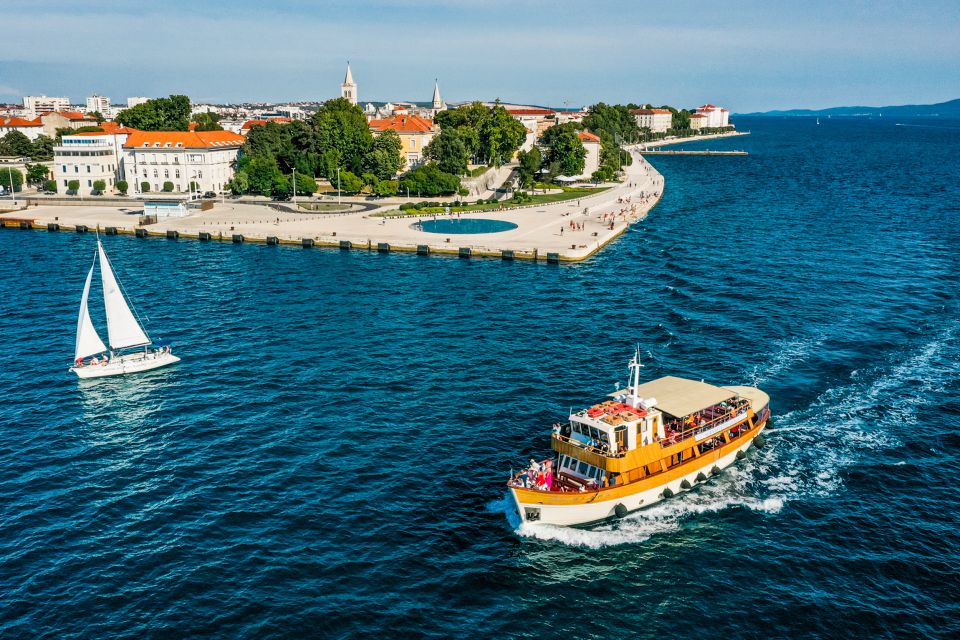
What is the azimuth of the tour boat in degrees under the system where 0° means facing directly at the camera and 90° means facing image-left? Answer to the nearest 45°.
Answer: approximately 45°
